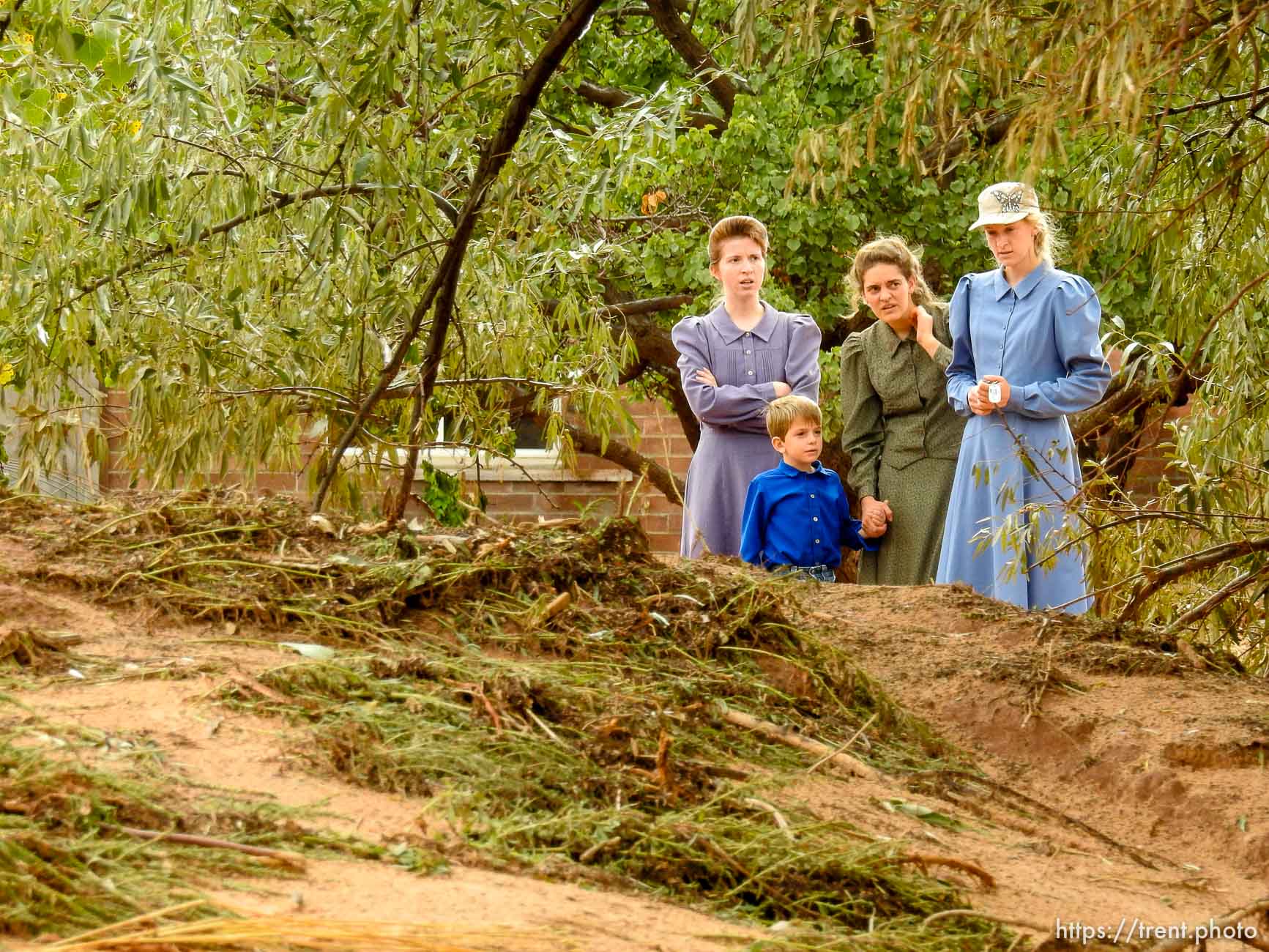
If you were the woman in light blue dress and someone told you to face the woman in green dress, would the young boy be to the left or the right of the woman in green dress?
left

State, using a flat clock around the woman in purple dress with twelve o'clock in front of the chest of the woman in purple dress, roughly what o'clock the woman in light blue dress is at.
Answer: The woman in light blue dress is roughly at 10 o'clock from the woman in purple dress.

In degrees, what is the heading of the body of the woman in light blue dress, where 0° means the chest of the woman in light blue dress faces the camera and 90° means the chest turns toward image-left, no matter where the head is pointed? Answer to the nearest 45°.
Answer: approximately 45°
